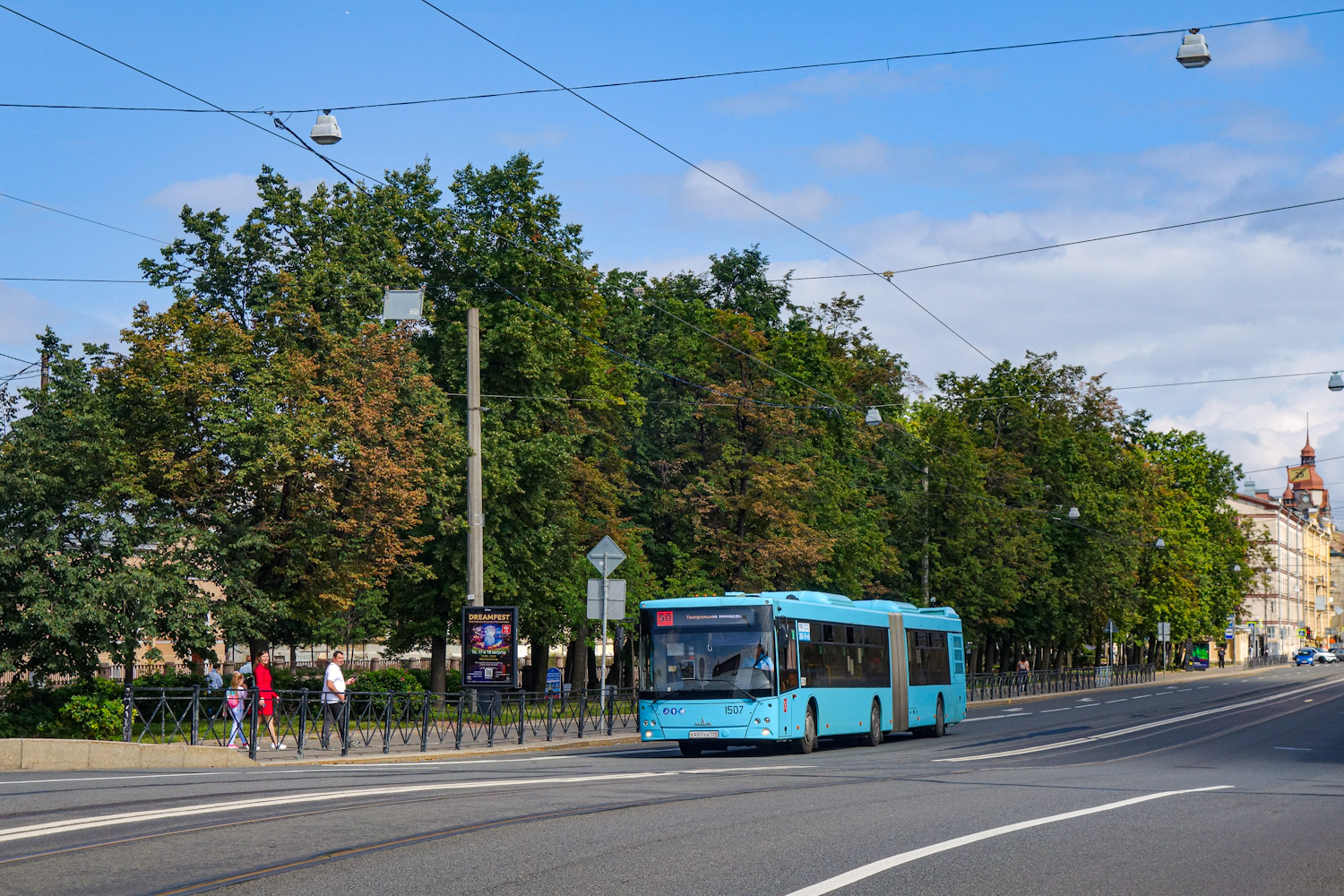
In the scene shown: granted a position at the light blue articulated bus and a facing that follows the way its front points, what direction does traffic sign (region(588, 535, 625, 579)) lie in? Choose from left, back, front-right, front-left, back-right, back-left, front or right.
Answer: right

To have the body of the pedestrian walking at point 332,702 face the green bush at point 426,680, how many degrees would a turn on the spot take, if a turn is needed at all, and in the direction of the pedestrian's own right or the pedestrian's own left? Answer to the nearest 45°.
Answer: approximately 90° to the pedestrian's own left

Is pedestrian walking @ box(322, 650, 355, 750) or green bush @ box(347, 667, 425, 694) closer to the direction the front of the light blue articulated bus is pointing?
the pedestrian walking

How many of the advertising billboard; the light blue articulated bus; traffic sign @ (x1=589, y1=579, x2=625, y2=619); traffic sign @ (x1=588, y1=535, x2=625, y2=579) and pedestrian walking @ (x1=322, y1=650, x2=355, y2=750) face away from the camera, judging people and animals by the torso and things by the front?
2

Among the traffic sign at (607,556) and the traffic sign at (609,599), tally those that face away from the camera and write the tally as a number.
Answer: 2

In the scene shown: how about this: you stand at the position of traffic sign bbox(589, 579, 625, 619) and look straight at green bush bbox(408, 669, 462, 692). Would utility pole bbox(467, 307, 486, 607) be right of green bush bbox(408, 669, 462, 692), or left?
left

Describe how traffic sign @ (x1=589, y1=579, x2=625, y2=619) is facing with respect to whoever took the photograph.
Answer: facing away from the viewer

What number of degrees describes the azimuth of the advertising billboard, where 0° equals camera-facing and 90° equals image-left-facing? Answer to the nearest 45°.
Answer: approximately 0°

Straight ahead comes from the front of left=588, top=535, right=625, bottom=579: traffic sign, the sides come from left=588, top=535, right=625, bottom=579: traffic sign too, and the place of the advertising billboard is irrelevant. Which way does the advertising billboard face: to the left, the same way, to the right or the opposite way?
the opposite way

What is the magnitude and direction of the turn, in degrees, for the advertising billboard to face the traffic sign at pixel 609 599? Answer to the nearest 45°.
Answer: approximately 90° to its left

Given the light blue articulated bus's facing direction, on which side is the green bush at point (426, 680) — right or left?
on its right

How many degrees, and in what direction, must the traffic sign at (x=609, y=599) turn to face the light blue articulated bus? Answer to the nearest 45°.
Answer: approximately 135° to its right

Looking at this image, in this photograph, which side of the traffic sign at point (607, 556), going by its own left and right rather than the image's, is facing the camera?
back

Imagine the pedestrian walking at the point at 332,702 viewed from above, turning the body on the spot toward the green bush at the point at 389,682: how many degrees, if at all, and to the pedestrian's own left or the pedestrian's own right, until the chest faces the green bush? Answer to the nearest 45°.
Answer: approximately 90° to the pedestrian's own left

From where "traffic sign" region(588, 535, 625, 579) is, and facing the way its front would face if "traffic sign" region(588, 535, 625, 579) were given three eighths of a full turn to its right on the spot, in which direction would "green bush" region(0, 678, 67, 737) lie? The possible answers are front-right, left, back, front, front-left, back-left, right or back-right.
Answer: back-right

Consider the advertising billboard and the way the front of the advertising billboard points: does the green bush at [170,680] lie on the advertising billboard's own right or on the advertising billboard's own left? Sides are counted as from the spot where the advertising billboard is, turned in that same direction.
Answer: on the advertising billboard's own right

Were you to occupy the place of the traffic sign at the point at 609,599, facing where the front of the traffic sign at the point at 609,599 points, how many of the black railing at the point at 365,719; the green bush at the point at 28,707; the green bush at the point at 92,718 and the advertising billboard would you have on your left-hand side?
4
